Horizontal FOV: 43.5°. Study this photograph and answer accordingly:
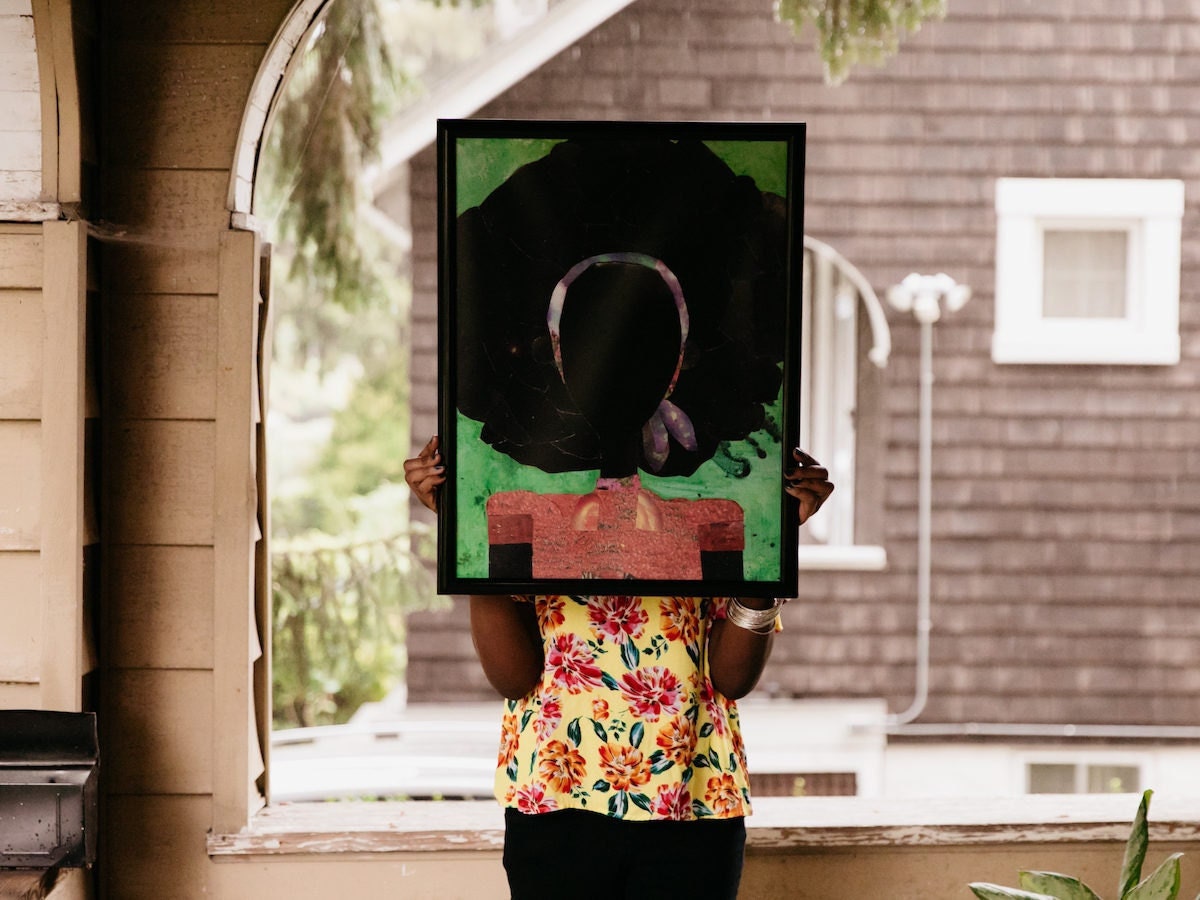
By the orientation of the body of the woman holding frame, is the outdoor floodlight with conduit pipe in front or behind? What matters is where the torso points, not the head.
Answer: behind

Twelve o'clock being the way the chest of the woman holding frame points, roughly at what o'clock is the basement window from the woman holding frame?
The basement window is roughly at 7 o'clock from the woman holding frame.

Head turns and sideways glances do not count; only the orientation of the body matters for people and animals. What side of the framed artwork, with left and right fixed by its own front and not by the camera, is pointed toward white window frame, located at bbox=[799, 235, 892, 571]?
back

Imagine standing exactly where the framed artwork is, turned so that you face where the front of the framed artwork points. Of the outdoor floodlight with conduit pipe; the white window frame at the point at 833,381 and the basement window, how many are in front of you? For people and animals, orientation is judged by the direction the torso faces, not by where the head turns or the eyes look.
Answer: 0

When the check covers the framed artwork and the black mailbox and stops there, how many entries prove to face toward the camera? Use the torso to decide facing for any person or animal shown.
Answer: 2

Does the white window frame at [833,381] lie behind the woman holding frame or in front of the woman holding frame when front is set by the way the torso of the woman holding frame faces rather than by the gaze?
behind

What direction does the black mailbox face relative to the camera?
toward the camera

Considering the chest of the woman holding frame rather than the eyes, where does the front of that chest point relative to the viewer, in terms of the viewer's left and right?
facing the viewer

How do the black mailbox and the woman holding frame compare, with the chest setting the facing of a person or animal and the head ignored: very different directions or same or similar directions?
same or similar directions

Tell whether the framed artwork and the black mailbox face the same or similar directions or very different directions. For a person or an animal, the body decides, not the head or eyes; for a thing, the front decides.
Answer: same or similar directions
